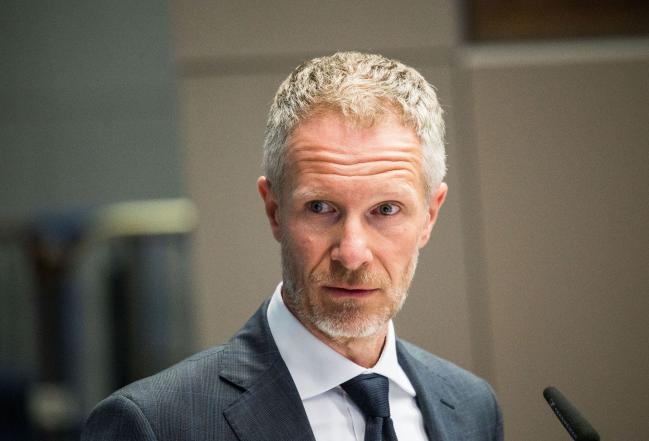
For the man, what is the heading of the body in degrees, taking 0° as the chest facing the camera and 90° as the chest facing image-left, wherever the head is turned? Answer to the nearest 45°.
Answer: approximately 315°

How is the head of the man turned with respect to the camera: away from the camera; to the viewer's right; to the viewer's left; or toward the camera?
toward the camera
